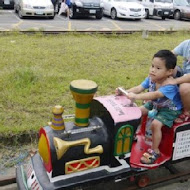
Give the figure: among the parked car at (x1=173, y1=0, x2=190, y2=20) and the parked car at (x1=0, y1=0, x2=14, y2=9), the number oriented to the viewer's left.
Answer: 0

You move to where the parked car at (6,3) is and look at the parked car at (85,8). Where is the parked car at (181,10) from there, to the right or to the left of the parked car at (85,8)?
left

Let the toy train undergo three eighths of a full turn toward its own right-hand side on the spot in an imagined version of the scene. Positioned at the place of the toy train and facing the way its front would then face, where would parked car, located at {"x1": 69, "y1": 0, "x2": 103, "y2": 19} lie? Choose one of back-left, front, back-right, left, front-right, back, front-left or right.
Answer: front

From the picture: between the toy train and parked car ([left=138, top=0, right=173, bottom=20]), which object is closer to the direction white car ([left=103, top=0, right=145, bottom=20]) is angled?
the toy train

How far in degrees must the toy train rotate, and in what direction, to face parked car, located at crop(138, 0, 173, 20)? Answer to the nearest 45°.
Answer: approximately 135° to its right

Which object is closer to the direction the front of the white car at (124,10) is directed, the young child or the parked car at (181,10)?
the young child

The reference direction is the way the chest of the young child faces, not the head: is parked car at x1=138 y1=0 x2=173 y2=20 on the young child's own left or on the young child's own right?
on the young child's own right

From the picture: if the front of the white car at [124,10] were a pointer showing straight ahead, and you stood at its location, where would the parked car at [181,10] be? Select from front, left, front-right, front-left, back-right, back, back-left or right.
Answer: left

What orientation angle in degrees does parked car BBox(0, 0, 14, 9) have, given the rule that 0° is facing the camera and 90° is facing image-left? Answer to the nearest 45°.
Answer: approximately 0°

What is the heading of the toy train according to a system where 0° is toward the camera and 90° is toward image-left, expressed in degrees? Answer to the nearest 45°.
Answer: approximately 45°

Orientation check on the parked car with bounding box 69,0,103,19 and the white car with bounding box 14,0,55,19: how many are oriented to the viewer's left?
0

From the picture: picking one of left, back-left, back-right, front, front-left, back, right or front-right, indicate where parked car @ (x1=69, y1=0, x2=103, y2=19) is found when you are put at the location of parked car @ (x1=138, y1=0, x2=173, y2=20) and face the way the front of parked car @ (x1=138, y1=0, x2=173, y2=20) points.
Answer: right

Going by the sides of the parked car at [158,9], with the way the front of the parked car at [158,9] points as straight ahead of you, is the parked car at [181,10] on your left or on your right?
on your left

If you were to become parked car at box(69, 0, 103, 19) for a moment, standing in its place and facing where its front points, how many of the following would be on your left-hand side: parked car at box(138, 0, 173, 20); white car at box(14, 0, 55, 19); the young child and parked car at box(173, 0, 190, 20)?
2

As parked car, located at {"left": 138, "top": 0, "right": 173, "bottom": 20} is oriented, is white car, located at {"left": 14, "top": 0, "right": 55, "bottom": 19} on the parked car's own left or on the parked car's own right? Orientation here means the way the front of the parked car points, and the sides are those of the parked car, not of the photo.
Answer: on the parked car's own right

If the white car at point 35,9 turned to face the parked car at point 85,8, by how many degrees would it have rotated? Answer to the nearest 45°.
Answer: approximately 45° to its left

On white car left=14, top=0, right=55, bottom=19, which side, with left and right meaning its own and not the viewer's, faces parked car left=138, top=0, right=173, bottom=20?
left
